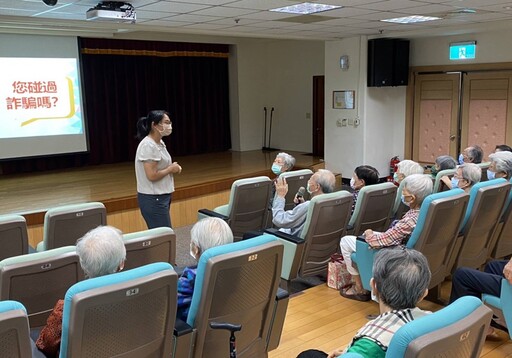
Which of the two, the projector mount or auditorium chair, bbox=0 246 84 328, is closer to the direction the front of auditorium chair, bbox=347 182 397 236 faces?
the projector mount

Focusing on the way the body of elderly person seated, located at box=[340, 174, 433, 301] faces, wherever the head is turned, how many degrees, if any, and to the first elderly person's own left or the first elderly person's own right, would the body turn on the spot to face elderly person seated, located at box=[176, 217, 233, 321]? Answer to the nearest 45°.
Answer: approximately 45° to the first elderly person's own left

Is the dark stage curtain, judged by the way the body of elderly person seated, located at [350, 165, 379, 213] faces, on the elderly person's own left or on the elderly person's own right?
on the elderly person's own right

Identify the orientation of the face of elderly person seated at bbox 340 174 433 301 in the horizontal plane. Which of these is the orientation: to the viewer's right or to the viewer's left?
to the viewer's left

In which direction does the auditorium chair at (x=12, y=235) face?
away from the camera

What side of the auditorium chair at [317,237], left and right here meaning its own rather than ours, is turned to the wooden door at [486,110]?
right

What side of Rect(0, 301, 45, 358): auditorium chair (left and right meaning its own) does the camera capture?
back

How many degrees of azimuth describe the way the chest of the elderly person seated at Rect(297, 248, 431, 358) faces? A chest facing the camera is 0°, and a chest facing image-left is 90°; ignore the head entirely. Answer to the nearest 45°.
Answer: approximately 135°

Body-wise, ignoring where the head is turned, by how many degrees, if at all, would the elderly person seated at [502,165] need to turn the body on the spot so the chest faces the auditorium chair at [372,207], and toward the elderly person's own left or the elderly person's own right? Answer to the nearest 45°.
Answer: approximately 45° to the elderly person's own left

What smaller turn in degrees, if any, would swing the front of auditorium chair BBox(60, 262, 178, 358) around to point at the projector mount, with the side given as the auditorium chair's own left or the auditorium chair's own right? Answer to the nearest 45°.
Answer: approximately 45° to the auditorium chair's own right

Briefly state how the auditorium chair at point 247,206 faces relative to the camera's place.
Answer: facing away from the viewer and to the left of the viewer

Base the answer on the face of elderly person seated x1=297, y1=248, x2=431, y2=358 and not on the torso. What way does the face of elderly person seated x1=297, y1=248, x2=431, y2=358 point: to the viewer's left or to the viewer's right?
to the viewer's left

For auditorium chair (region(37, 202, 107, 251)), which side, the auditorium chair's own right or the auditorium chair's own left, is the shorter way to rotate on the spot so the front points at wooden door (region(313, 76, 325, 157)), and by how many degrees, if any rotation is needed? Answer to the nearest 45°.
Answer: approximately 90° to the auditorium chair's own right

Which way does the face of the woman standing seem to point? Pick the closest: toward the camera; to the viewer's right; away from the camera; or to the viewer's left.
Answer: to the viewer's right
